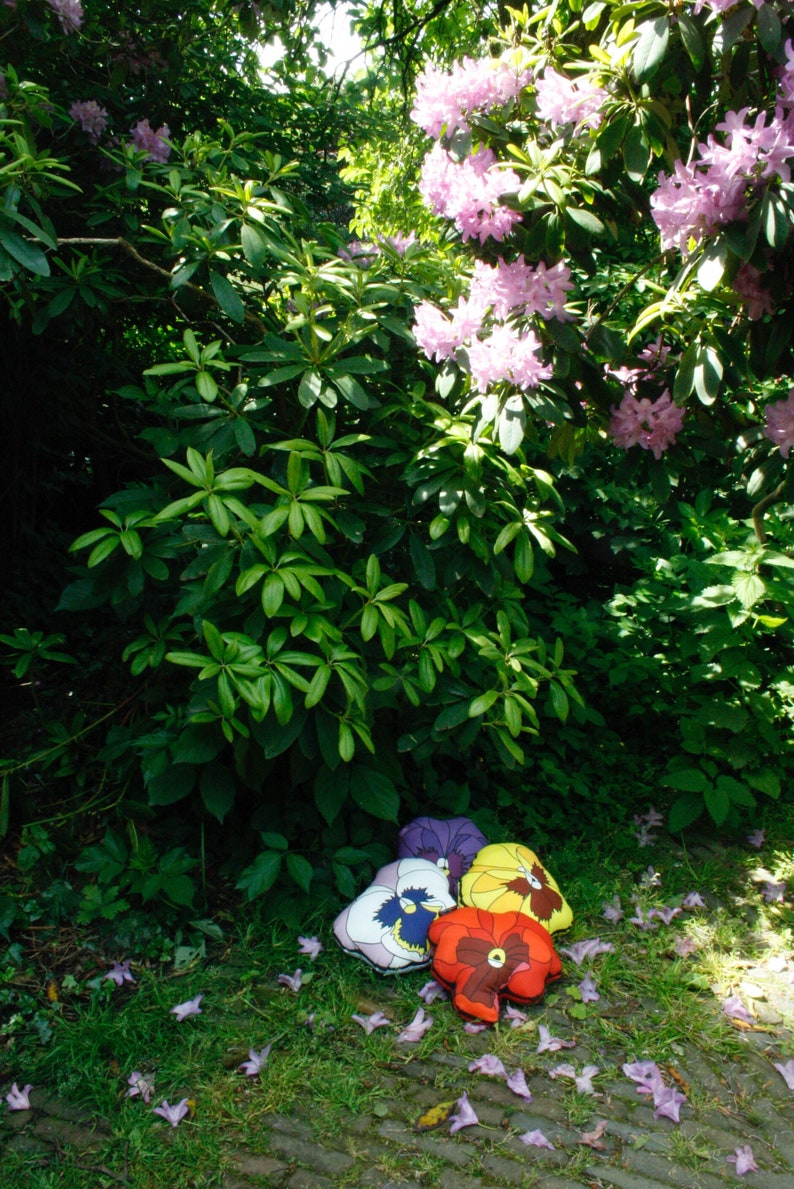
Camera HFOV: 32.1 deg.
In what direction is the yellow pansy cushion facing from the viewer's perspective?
toward the camera

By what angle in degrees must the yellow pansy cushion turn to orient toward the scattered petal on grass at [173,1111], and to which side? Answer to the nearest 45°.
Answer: approximately 45° to its right

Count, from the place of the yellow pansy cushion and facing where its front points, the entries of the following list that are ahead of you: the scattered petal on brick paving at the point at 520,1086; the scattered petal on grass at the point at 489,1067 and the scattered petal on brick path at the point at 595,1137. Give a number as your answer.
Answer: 3

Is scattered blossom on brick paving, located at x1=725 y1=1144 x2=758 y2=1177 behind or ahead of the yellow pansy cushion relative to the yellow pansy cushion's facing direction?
ahead

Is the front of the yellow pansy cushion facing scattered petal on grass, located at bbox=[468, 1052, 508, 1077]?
yes

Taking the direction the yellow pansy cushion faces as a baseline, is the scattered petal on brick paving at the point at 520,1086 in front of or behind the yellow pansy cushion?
in front
